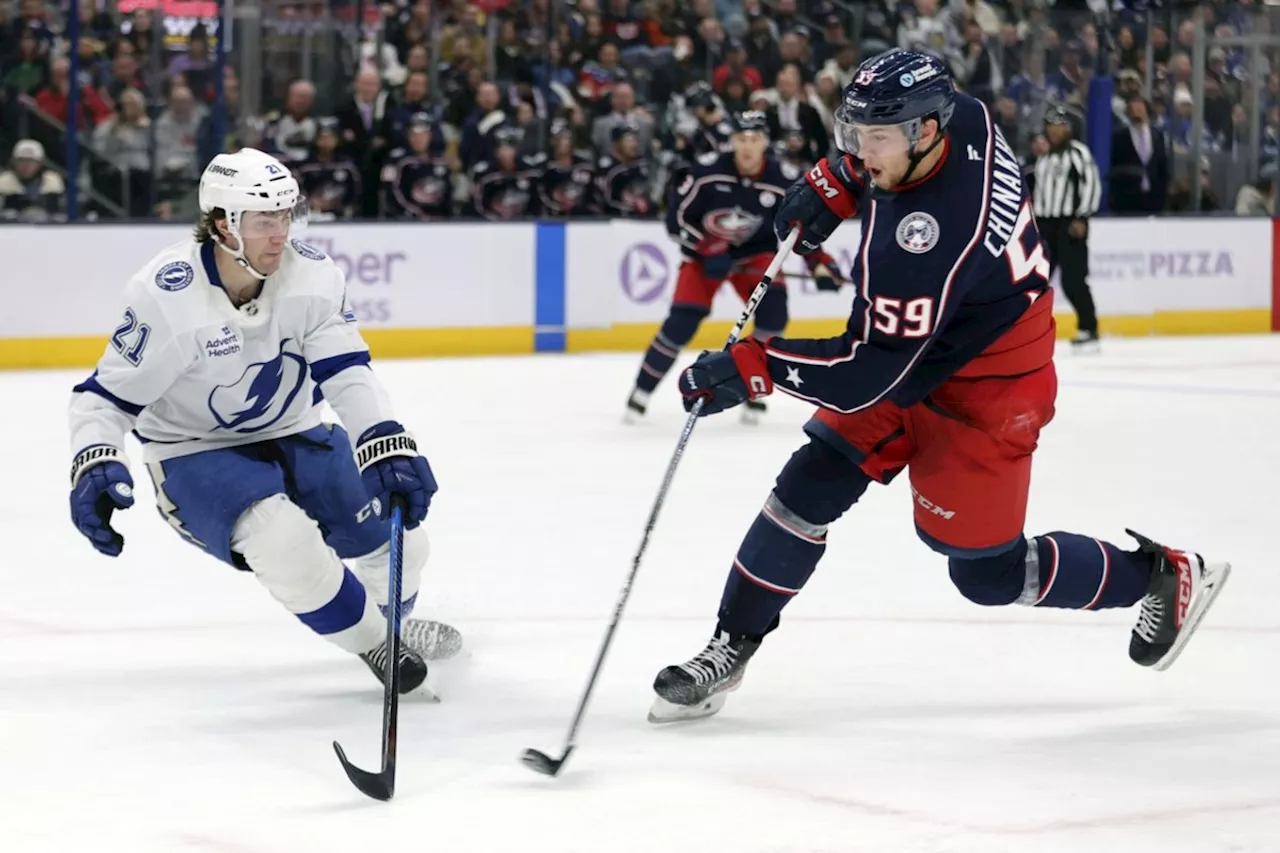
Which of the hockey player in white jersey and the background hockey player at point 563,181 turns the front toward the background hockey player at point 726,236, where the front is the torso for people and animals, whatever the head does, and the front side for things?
the background hockey player at point 563,181

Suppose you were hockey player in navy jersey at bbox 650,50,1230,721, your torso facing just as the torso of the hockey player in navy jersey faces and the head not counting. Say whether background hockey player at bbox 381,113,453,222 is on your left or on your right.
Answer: on your right

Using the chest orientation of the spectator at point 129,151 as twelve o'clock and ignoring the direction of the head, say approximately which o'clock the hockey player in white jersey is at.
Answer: The hockey player in white jersey is roughly at 12 o'clock from the spectator.

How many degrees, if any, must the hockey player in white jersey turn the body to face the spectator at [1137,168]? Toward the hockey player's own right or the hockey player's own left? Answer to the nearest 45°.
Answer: approximately 90° to the hockey player's own left

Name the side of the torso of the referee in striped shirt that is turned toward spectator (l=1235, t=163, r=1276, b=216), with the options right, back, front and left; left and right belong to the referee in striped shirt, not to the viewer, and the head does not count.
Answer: back

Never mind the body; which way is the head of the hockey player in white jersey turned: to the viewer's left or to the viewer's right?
to the viewer's right

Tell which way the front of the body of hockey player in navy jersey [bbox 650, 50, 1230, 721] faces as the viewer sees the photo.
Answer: to the viewer's left

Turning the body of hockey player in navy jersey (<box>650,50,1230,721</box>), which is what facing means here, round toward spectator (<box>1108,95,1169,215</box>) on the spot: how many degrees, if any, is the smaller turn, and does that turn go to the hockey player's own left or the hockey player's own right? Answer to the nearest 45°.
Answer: approximately 90° to the hockey player's own right
